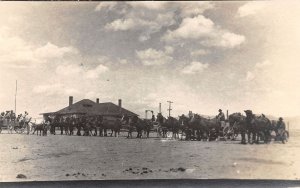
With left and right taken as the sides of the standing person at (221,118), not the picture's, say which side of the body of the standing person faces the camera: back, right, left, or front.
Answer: left

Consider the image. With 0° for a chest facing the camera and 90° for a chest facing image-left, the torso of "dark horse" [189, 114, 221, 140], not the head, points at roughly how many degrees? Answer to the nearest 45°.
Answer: approximately 90°

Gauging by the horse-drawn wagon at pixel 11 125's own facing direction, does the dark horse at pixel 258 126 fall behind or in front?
behind

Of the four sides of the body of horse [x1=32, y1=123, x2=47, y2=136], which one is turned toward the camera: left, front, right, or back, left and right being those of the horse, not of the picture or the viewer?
left

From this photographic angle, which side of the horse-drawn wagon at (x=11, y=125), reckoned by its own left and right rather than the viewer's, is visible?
left

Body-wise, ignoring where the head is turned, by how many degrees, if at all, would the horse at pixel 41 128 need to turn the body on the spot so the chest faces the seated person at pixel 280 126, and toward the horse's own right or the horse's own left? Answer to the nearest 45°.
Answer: approximately 180°
